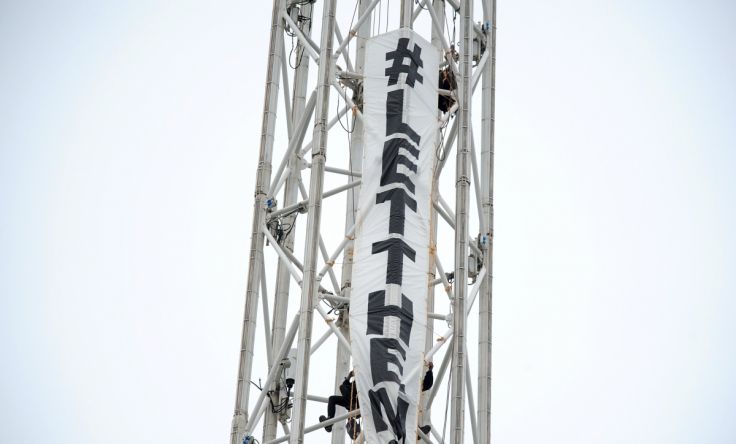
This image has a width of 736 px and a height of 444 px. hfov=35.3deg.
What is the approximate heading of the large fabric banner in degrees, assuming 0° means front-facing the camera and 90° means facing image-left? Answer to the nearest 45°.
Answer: approximately 0°
